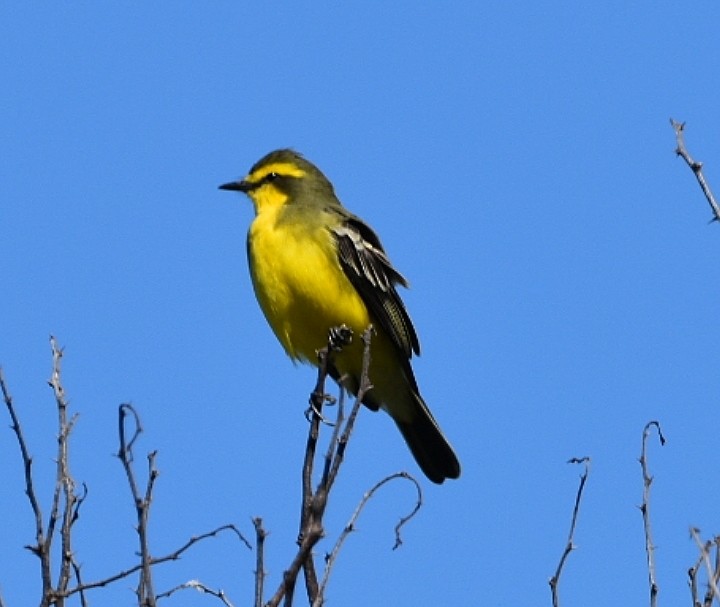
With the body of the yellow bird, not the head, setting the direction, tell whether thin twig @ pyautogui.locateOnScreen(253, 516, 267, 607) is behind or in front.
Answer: in front

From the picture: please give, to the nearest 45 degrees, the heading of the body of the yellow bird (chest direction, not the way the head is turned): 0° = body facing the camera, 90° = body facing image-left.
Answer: approximately 45°
